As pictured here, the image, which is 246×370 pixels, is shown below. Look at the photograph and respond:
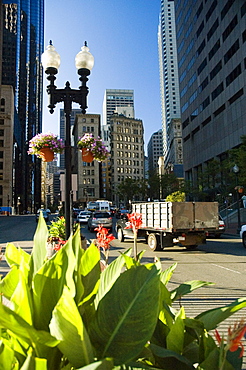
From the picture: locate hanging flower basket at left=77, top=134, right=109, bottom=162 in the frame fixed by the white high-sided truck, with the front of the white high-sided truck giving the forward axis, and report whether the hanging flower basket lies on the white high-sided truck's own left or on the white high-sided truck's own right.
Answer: on the white high-sided truck's own left

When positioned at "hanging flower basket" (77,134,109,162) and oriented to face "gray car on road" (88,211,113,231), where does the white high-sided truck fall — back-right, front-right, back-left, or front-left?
front-right

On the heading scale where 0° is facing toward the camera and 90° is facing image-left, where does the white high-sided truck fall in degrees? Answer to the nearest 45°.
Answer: approximately 135°

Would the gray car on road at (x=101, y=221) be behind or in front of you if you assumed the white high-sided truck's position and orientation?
in front

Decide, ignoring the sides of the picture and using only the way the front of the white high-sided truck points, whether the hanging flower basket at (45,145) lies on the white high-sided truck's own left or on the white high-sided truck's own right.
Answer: on the white high-sided truck's own left
